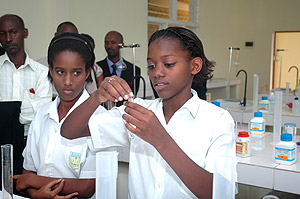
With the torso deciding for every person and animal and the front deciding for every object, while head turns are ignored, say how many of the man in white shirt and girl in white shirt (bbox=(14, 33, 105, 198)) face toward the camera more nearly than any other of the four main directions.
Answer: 2

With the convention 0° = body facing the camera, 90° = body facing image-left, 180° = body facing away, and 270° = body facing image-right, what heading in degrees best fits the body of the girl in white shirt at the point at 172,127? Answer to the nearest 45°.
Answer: approximately 45°

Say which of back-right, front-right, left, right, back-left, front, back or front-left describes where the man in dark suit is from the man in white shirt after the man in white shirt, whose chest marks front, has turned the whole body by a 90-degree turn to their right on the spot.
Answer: back-right

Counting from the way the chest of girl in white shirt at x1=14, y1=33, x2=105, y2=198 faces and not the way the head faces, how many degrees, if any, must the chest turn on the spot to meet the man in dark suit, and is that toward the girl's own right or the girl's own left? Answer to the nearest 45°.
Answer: approximately 180°

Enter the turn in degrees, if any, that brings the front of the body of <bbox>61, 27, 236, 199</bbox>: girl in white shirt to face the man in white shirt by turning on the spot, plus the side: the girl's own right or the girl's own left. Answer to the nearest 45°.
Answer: approximately 90° to the girl's own right

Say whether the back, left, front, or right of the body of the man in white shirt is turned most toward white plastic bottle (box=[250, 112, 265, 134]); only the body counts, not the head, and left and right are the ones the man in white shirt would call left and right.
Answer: left

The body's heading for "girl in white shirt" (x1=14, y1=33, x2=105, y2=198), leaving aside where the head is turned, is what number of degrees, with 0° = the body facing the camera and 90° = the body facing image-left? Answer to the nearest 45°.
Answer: approximately 0°

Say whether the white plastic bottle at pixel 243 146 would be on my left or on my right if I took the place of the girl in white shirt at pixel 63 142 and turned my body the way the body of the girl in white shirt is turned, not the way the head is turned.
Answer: on my left

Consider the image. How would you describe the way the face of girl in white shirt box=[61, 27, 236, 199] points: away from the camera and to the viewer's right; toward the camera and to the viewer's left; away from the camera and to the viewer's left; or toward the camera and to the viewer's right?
toward the camera and to the viewer's left

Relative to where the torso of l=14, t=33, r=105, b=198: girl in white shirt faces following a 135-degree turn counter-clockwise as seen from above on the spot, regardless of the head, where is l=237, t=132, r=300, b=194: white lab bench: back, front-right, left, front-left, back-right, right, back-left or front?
front-right

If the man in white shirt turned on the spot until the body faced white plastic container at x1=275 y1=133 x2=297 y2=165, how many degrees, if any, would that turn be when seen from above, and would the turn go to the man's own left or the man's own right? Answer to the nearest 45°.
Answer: approximately 45° to the man's own left
